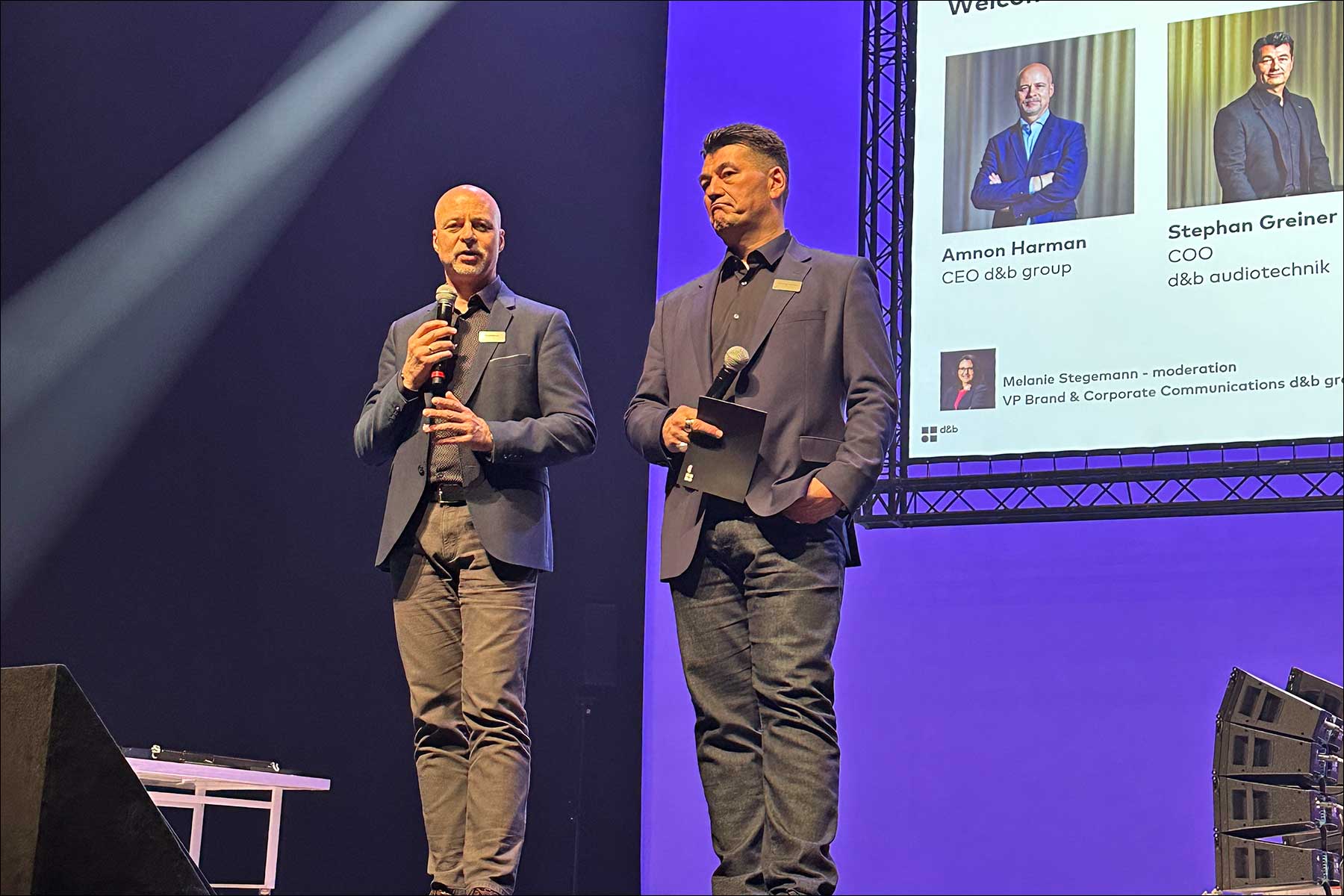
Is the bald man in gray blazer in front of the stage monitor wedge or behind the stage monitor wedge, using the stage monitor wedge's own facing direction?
in front

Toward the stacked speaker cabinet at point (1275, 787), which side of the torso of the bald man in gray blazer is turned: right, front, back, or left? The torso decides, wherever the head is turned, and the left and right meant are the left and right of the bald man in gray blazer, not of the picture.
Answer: left

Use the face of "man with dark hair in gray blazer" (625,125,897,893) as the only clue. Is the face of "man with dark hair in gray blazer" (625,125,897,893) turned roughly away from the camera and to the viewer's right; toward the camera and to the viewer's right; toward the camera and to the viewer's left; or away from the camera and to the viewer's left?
toward the camera and to the viewer's left

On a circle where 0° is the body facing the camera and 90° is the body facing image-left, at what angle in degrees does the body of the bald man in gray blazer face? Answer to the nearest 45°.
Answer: approximately 0°

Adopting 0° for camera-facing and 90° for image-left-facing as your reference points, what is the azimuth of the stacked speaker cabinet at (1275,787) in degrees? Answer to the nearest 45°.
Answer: approximately 90°

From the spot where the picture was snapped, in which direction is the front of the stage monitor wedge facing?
facing away from the viewer and to the right of the viewer
